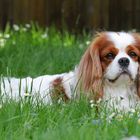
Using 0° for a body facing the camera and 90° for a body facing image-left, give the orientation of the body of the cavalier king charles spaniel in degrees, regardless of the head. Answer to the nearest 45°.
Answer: approximately 315°
